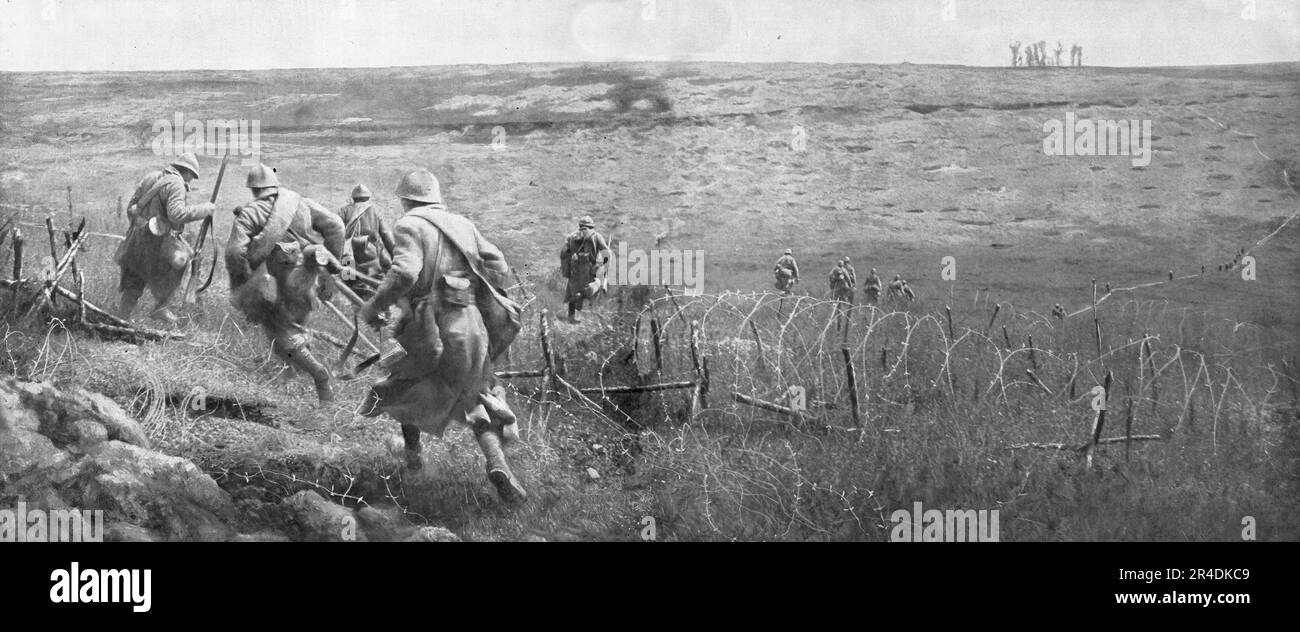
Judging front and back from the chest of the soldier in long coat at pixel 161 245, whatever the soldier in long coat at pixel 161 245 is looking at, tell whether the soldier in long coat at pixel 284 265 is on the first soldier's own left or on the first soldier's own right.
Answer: on the first soldier's own right

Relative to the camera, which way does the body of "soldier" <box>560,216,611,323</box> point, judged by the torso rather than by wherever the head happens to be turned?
away from the camera

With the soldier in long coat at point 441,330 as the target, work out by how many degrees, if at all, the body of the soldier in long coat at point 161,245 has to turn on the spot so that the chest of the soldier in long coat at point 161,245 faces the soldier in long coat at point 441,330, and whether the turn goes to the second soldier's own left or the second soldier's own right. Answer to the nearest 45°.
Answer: approximately 90° to the second soldier's own right

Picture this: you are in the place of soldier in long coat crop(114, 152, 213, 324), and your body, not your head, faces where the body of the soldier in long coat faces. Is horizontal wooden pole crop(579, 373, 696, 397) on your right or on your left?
on your right

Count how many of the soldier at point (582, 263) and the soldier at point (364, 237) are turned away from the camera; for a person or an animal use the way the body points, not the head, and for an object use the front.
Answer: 2

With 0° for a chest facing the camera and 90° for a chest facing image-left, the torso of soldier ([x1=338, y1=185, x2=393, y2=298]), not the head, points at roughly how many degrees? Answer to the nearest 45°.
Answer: approximately 180°

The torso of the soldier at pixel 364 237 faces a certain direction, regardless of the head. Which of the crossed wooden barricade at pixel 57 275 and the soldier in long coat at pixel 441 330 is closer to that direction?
the crossed wooden barricade
